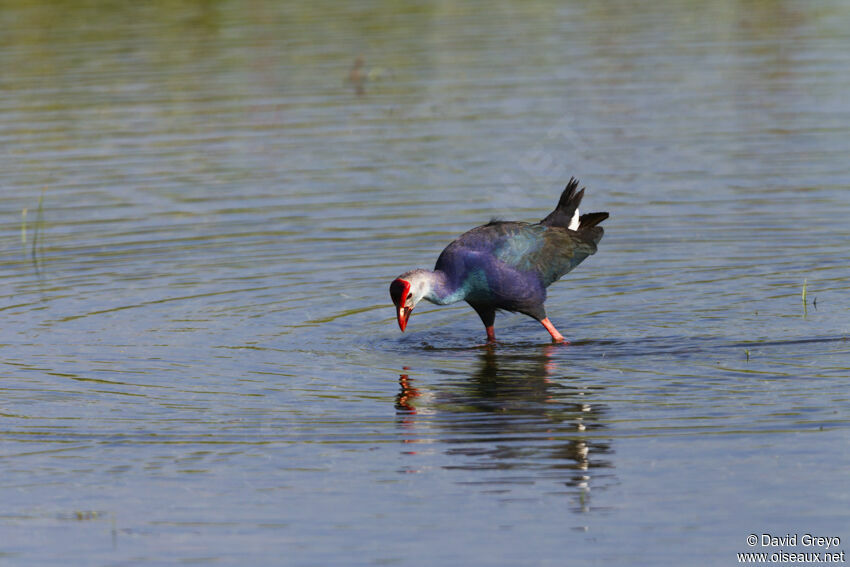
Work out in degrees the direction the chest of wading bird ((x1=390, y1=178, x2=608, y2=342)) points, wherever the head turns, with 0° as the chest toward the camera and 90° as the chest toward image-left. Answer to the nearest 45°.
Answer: approximately 90°
